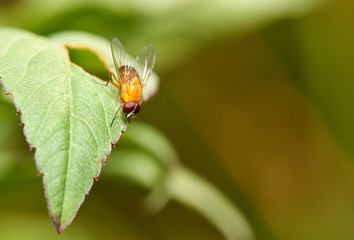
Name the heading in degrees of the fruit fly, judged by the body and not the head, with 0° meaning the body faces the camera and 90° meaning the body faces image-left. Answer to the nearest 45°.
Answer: approximately 0°
